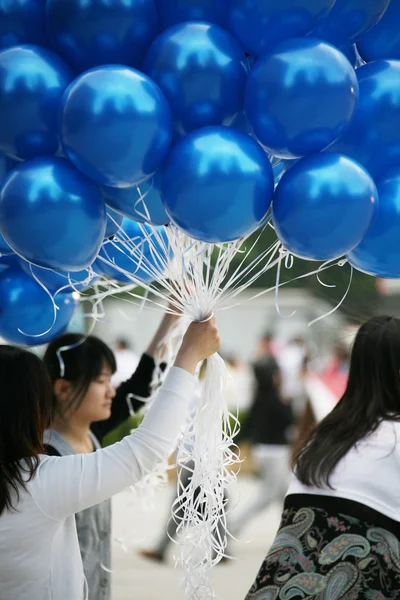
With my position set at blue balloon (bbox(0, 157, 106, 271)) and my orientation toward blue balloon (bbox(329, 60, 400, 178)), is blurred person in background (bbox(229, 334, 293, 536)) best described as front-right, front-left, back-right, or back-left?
front-left

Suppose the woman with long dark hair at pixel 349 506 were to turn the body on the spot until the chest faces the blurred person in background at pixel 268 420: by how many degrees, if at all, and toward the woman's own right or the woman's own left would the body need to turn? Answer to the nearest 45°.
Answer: approximately 45° to the woman's own left

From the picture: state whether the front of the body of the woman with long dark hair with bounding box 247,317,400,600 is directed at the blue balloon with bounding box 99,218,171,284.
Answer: no

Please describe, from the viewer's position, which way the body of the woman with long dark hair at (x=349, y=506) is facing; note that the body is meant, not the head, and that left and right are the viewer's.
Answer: facing away from the viewer and to the right of the viewer
